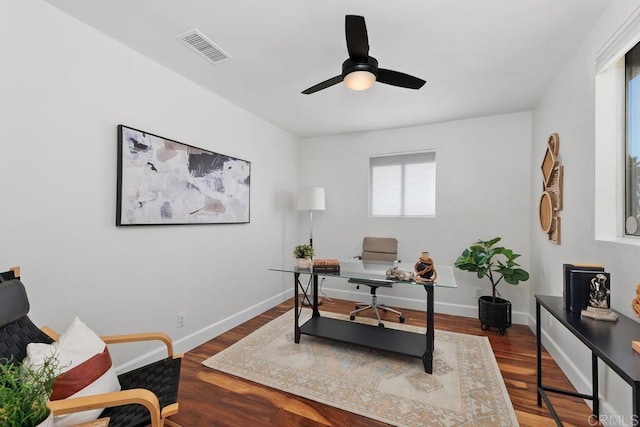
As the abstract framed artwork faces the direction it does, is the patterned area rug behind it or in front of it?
in front

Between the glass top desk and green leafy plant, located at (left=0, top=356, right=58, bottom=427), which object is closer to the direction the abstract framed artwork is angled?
the glass top desk

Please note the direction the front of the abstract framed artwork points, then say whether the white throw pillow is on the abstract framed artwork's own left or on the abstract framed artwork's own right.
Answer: on the abstract framed artwork's own right

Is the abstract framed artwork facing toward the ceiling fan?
yes

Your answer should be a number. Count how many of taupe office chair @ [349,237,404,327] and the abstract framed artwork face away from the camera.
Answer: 0

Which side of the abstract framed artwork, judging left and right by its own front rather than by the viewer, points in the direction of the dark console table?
front

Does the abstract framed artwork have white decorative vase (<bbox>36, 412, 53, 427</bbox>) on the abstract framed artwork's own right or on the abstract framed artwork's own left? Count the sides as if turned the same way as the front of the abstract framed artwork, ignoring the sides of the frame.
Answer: on the abstract framed artwork's own right

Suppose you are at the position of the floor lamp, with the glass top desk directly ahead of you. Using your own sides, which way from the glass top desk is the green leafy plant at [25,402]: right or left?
right

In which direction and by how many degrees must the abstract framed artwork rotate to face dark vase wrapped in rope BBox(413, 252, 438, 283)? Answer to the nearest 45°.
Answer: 0° — it already faces it

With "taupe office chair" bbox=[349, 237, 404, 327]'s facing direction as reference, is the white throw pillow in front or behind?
in front

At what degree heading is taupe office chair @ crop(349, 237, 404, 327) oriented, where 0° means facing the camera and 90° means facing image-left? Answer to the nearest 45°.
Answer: approximately 45°

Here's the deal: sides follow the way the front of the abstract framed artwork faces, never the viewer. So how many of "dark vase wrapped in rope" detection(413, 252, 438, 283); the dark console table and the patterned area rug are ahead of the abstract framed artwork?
3

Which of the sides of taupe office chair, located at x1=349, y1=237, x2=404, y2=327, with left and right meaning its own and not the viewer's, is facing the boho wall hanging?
left

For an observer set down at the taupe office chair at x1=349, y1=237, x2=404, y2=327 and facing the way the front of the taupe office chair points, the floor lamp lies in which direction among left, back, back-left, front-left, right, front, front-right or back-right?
front-right
